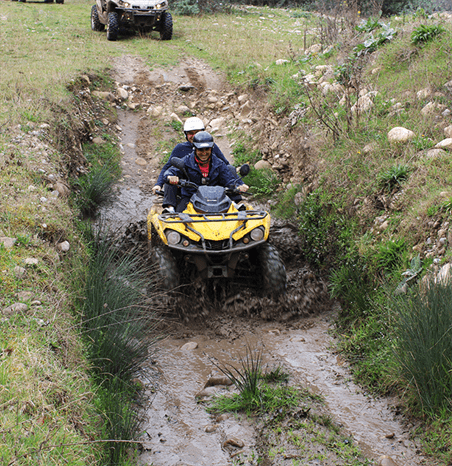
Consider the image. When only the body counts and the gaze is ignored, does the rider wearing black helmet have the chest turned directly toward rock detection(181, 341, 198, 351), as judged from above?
yes

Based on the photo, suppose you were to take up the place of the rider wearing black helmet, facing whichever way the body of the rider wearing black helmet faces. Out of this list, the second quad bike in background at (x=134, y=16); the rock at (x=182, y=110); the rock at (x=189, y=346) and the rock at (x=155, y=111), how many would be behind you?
3

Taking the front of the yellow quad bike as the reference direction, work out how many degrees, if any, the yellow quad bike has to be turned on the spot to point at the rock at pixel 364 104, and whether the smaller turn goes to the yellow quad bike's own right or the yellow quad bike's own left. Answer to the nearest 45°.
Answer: approximately 135° to the yellow quad bike's own left

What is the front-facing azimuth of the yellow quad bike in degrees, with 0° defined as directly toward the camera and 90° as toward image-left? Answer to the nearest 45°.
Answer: approximately 0°

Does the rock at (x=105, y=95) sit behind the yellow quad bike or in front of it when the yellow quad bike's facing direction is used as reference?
behind

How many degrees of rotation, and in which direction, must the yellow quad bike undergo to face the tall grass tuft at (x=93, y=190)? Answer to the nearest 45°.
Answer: approximately 135° to its right

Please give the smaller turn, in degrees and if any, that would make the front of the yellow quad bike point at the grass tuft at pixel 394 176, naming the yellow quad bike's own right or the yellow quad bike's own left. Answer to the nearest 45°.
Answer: approximately 90° to the yellow quad bike's own left

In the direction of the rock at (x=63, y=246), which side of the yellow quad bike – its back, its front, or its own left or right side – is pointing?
right

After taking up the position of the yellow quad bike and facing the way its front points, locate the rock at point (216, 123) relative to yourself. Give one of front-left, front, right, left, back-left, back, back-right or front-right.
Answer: back
